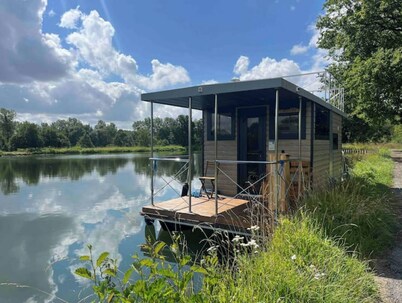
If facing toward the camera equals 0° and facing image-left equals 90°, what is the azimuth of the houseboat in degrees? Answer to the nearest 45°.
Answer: approximately 45°

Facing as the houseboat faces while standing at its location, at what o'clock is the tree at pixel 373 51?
The tree is roughly at 6 o'clock from the houseboat.
